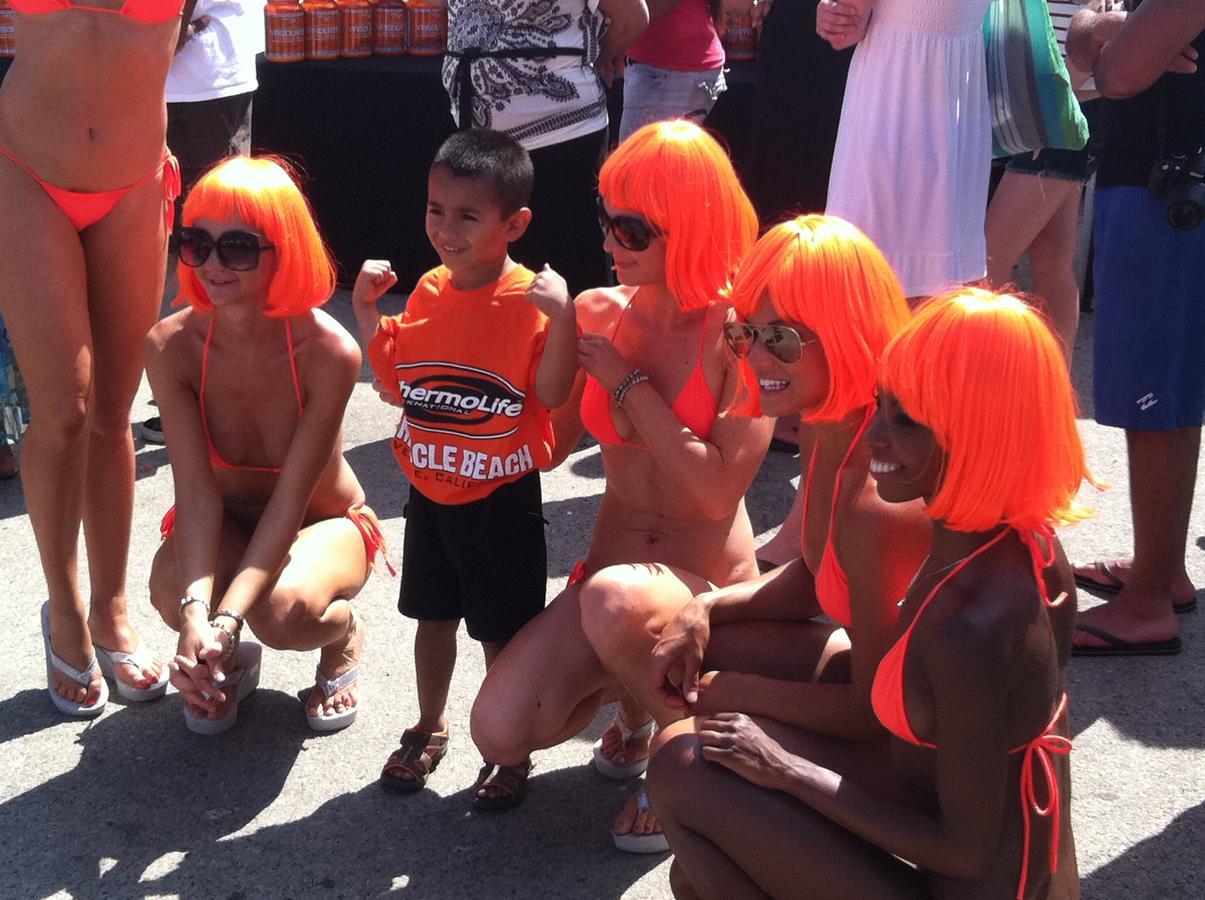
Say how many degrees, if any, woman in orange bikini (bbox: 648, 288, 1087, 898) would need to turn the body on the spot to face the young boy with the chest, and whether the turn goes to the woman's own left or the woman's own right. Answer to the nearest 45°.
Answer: approximately 45° to the woman's own right

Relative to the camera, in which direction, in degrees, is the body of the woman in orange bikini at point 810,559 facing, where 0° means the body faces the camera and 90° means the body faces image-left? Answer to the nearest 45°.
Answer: approximately 45°

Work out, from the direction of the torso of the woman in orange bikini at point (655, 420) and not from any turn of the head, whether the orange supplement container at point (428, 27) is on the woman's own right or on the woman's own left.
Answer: on the woman's own right

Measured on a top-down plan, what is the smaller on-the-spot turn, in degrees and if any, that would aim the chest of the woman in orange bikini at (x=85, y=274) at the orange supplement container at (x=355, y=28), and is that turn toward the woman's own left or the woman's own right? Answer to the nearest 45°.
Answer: approximately 180°

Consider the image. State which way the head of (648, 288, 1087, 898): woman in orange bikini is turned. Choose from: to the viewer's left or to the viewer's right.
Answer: to the viewer's left

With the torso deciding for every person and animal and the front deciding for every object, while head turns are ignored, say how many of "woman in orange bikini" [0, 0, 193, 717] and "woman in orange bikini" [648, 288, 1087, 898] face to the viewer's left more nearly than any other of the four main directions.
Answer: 1

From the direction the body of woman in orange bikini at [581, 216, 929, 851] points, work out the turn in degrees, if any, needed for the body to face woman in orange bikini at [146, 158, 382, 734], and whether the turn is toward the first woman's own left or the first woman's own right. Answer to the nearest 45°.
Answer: approximately 90° to the first woman's own right

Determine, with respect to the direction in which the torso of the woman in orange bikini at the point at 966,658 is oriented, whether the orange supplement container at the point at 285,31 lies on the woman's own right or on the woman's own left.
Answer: on the woman's own right
